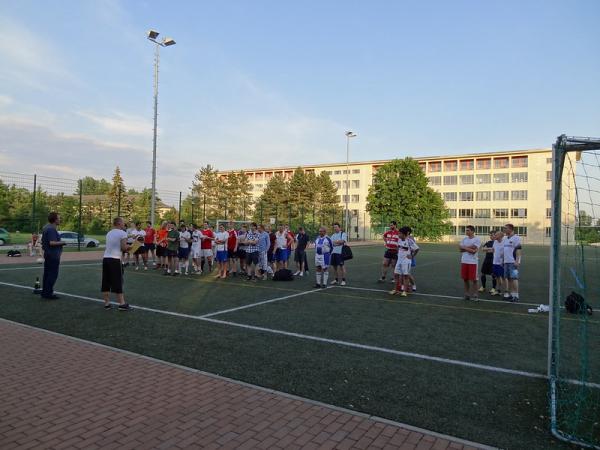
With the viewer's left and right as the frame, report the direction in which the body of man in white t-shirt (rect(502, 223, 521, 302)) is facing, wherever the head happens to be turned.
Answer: facing the viewer and to the left of the viewer

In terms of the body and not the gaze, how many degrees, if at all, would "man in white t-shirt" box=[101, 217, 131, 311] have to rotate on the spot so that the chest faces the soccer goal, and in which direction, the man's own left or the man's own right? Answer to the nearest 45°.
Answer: approximately 90° to the man's own right

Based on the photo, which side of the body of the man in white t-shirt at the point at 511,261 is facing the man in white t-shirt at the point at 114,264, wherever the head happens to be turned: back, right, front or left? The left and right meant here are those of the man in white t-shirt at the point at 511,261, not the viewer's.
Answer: front

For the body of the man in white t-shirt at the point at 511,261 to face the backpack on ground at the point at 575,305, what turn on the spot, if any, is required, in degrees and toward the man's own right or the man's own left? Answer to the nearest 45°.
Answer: approximately 90° to the man's own left

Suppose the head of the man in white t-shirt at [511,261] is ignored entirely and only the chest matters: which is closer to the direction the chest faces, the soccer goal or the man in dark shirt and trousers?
the man in dark shirt and trousers

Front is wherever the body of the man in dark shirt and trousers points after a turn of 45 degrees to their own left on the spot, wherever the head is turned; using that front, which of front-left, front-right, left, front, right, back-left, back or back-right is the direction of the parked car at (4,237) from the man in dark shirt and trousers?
front-left

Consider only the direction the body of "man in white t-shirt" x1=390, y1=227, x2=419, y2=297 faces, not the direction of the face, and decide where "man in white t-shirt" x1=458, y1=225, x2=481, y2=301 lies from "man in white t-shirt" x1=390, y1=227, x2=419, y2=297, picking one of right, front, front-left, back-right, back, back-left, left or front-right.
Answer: back-left

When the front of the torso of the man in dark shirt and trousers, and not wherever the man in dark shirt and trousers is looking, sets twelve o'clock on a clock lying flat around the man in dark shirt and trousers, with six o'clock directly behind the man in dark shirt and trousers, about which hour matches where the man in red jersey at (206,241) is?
The man in red jersey is roughly at 11 o'clock from the man in dark shirt and trousers.

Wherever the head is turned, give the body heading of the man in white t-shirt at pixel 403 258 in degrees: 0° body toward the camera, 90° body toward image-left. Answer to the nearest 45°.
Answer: approximately 45°

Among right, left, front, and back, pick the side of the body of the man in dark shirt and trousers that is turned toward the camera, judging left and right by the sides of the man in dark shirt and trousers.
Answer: right

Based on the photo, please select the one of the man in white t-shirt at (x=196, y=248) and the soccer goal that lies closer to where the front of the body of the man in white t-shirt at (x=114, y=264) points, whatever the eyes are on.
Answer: the man in white t-shirt

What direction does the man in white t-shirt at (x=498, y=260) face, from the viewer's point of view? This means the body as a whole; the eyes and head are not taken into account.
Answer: to the viewer's left

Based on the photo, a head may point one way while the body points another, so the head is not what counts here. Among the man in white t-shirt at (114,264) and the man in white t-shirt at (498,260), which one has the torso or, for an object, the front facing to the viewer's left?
the man in white t-shirt at (498,260)

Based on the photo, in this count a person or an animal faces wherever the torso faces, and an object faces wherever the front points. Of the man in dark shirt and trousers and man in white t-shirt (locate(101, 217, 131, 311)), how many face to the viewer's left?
0

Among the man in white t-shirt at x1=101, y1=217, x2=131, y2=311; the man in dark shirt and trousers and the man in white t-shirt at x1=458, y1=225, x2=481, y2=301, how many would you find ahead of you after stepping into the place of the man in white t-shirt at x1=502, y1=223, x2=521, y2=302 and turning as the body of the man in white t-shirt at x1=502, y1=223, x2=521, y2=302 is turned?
3
